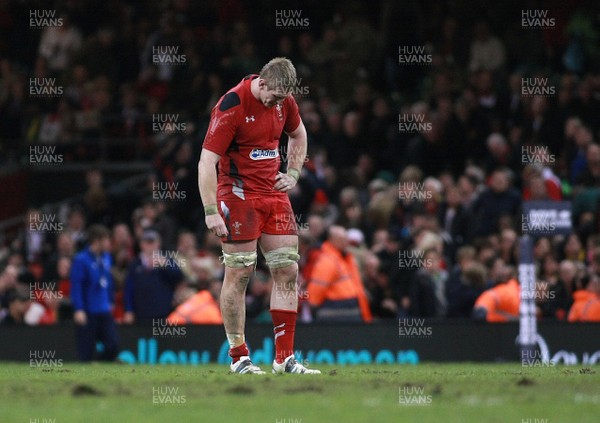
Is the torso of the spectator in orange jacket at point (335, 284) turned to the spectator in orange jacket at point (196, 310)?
no

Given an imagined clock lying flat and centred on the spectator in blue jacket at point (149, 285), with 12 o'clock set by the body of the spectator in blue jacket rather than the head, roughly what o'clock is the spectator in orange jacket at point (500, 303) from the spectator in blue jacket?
The spectator in orange jacket is roughly at 10 o'clock from the spectator in blue jacket.

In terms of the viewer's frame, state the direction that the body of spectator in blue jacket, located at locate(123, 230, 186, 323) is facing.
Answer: toward the camera

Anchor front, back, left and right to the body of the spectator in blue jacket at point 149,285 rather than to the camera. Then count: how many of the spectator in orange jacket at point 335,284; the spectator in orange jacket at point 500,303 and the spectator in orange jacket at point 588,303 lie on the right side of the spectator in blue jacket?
0

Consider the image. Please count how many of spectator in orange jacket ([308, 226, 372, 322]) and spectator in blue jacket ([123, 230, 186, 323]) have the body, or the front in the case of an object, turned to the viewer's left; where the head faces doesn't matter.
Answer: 0

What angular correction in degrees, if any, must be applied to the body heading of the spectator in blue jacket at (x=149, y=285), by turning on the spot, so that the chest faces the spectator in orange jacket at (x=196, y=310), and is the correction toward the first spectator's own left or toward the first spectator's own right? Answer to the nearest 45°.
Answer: approximately 45° to the first spectator's own left

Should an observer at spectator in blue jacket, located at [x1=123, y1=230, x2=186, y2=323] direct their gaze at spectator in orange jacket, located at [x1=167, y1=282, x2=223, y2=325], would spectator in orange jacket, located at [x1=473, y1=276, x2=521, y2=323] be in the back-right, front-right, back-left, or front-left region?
front-left

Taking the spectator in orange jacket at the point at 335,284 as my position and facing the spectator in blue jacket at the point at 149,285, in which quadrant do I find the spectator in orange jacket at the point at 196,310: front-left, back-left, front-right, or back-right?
front-left
